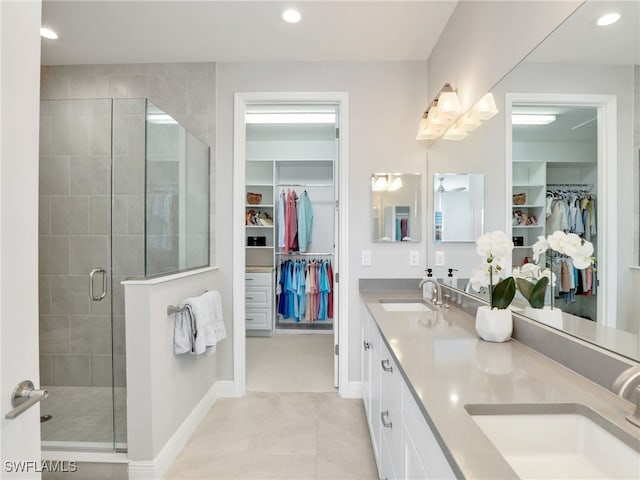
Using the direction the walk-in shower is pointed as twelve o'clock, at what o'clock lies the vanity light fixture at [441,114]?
The vanity light fixture is roughly at 10 o'clock from the walk-in shower.

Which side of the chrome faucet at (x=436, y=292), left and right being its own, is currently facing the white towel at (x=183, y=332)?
front

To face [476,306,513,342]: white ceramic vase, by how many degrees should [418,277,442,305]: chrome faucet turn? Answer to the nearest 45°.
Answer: approximately 90° to its left

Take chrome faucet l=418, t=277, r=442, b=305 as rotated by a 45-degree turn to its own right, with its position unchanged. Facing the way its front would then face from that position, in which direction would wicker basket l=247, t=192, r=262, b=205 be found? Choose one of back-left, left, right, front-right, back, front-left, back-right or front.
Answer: front

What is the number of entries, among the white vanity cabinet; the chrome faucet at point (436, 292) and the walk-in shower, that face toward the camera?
1

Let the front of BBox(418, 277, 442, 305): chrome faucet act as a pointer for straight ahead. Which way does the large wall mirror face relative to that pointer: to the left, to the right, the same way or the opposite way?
the same way

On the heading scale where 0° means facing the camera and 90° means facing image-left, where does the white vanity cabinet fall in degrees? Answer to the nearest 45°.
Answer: approximately 90°

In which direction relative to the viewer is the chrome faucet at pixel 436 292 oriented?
to the viewer's left

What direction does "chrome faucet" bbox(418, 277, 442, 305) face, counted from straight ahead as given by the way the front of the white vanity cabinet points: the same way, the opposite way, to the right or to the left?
the same way

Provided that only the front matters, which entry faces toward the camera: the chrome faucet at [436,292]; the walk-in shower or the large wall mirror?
the walk-in shower

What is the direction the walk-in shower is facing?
toward the camera

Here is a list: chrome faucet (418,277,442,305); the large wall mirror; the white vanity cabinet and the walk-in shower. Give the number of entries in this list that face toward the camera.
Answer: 1

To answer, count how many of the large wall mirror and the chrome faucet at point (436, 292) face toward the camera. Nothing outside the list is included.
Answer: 0

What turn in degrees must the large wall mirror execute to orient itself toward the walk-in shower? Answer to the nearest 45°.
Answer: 0° — it already faces it

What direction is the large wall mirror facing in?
to the viewer's left
